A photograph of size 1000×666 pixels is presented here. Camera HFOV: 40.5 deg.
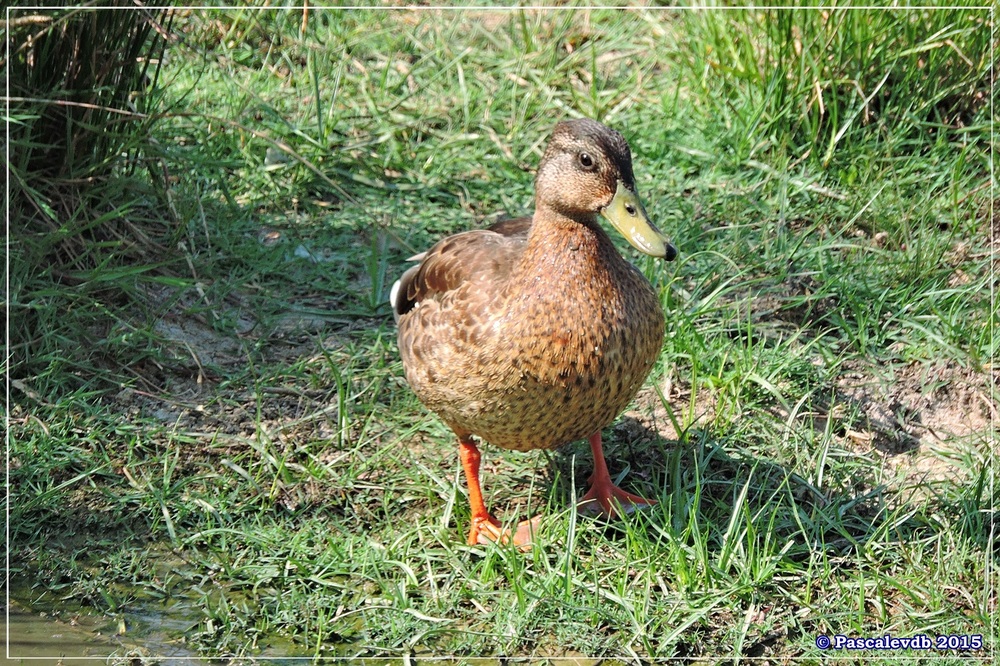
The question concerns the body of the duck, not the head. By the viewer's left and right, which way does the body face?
facing the viewer and to the right of the viewer
